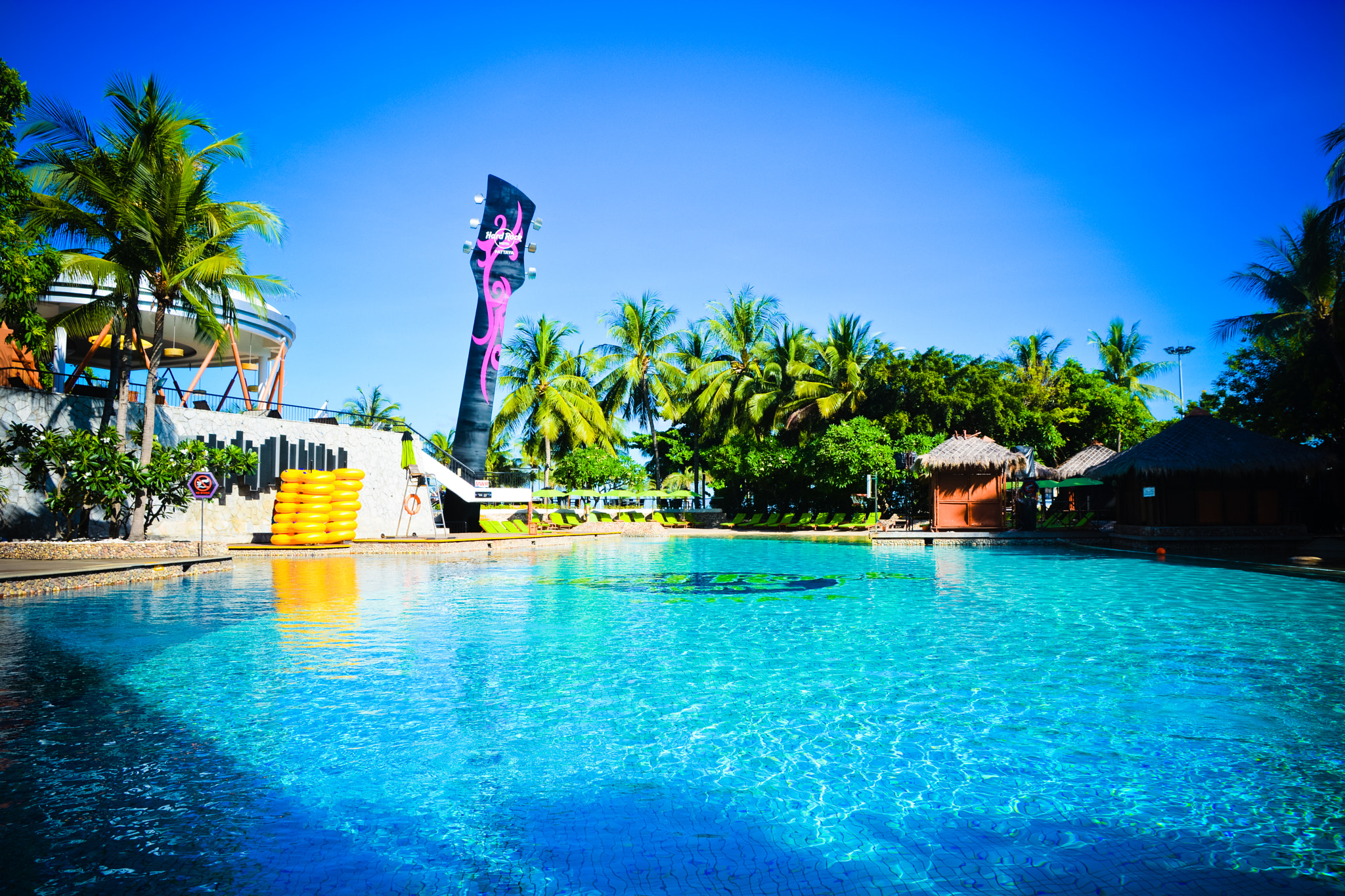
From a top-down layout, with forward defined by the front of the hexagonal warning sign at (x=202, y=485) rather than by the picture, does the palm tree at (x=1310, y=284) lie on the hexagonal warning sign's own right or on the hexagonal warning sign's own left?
on the hexagonal warning sign's own left

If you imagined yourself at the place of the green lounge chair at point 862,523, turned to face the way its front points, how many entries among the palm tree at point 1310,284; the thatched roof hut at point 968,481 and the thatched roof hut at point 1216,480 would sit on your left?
3

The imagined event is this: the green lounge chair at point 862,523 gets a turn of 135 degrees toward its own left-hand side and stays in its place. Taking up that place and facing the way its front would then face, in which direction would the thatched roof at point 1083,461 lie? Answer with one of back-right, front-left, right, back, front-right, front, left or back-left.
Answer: front

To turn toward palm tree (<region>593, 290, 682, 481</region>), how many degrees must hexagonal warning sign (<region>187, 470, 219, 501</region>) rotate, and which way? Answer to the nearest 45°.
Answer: approximately 135° to its left

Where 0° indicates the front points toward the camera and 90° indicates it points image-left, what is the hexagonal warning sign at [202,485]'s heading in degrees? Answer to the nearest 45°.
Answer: approximately 0°

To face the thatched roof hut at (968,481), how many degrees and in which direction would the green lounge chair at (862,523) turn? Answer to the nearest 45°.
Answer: approximately 90° to its left
